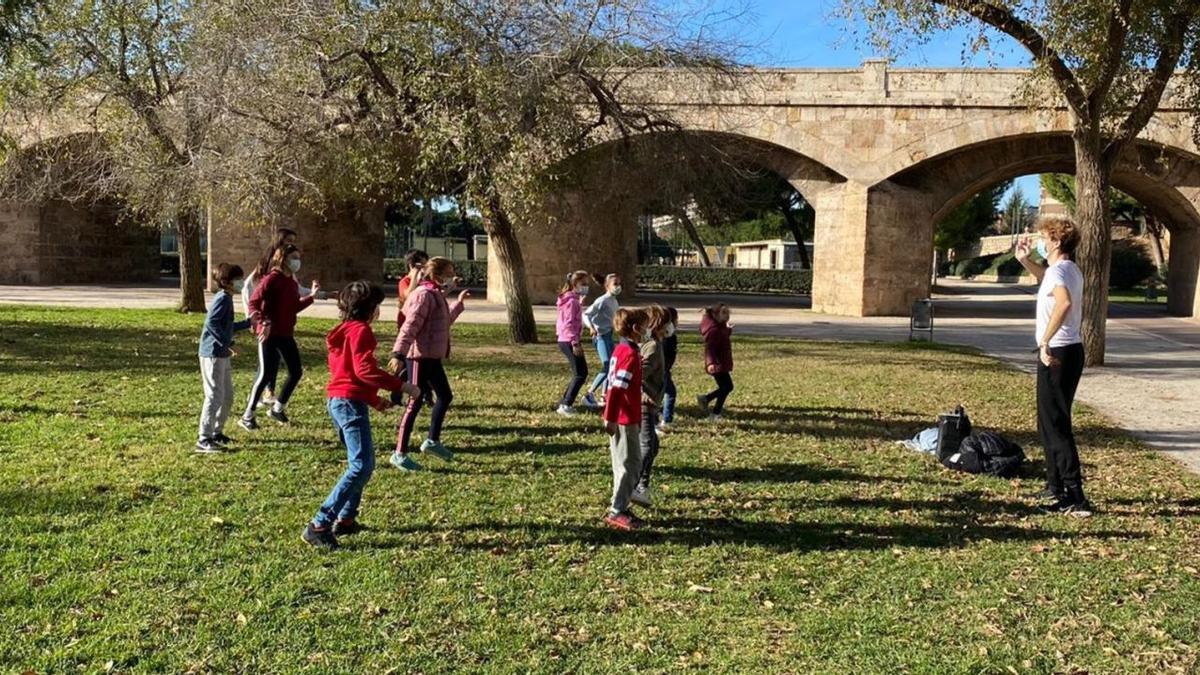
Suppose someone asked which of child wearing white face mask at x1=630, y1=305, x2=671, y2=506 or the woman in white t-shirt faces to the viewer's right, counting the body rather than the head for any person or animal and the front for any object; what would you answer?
the child wearing white face mask

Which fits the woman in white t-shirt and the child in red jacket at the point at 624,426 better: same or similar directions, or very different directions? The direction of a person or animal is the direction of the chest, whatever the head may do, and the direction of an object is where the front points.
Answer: very different directions

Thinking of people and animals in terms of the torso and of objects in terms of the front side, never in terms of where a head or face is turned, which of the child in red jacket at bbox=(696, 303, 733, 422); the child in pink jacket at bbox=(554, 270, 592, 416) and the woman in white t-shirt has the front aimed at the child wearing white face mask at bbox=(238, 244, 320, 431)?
the woman in white t-shirt

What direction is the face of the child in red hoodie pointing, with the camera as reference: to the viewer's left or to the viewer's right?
to the viewer's right

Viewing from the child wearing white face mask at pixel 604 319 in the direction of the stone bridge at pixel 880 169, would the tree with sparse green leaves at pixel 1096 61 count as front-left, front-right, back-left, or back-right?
front-right

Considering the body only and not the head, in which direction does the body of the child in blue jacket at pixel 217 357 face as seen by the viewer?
to the viewer's right

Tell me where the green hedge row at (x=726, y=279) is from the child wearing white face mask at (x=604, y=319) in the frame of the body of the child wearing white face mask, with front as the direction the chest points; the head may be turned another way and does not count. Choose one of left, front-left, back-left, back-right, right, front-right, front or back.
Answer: left

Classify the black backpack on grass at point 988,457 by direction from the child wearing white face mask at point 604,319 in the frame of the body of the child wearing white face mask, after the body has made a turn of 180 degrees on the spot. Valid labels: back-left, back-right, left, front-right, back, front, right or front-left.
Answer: back-left

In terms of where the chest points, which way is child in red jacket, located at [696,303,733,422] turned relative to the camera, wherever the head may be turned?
to the viewer's right

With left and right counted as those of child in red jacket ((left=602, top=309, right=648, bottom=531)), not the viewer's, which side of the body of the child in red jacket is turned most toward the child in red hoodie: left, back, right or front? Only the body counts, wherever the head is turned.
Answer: back

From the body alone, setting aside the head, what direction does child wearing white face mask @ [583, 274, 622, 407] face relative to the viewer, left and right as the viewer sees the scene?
facing to the right of the viewer

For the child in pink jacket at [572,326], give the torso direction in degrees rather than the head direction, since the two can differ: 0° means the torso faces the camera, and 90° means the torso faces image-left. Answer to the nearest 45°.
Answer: approximately 270°

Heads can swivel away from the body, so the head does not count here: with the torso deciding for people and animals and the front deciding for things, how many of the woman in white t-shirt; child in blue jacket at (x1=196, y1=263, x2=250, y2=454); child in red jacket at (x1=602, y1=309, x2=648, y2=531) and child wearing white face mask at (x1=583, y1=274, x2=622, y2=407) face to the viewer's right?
3

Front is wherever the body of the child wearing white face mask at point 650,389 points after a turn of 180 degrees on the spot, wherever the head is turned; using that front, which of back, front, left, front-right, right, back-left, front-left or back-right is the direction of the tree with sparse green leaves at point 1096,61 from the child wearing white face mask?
back-right

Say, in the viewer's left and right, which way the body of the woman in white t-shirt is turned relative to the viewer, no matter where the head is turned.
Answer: facing to the left of the viewer
